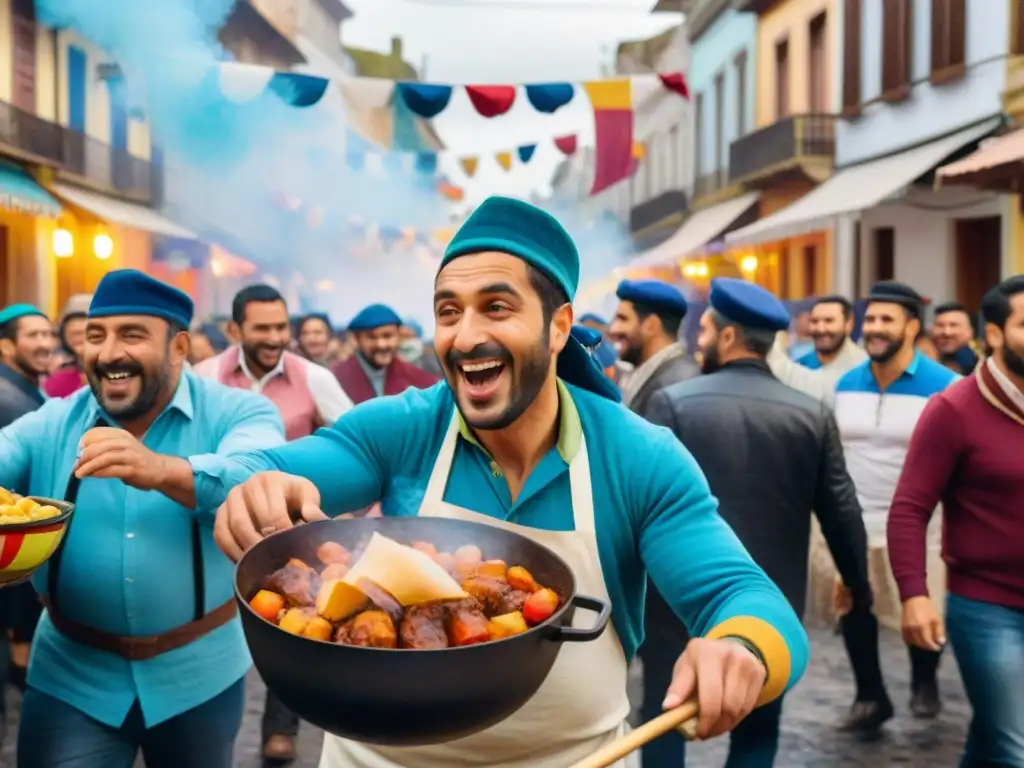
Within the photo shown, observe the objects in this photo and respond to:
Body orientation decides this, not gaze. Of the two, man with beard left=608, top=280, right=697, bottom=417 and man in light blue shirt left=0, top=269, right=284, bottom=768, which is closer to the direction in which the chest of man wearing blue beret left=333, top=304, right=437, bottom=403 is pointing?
the man in light blue shirt

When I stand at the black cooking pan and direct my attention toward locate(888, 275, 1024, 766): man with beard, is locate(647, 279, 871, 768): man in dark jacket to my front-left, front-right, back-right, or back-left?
front-left

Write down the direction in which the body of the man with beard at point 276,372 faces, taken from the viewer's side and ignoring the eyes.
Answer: toward the camera

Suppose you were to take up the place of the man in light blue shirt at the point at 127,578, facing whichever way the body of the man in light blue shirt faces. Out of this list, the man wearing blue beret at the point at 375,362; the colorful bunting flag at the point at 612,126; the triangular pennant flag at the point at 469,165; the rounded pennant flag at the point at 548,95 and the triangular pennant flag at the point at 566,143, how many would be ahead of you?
0

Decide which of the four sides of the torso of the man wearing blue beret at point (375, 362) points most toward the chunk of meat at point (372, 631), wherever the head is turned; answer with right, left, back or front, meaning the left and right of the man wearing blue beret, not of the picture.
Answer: front

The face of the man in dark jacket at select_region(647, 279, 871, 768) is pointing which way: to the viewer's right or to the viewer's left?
to the viewer's left

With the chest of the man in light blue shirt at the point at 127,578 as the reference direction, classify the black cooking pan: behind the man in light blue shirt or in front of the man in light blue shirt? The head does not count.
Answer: in front

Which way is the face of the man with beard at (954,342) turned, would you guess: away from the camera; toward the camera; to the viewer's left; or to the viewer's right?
toward the camera

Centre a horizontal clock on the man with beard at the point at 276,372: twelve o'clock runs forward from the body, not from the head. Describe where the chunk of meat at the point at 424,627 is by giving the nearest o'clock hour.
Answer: The chunk of meat is roughly at 12 o'clock from the man with beard.

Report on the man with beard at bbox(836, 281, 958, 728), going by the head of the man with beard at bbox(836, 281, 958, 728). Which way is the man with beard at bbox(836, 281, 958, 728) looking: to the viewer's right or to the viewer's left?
to the viewer's left

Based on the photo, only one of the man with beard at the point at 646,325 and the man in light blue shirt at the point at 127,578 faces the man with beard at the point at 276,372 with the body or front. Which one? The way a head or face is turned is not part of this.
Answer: the man with beard at the point at 646,325

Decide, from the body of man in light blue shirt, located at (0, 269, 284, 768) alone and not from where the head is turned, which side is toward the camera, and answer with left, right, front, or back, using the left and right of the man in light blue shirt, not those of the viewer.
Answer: front

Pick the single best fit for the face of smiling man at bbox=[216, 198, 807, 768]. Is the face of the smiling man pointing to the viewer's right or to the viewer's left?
to the viewer's left

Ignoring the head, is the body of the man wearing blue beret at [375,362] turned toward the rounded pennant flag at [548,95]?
no
